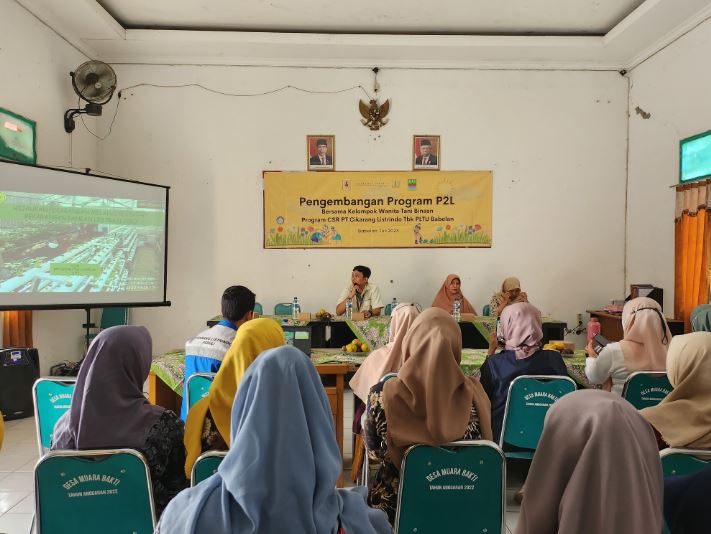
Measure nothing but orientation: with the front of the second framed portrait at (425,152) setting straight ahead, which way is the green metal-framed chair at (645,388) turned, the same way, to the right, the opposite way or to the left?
the opposite way

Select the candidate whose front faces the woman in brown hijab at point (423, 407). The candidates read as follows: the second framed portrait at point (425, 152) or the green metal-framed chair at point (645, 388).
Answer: the second framed portrait

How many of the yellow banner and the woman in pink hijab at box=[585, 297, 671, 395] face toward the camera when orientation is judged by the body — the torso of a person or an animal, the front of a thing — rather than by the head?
1

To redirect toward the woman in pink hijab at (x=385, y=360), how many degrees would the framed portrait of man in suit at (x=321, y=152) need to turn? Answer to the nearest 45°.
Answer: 0° — it already faces them

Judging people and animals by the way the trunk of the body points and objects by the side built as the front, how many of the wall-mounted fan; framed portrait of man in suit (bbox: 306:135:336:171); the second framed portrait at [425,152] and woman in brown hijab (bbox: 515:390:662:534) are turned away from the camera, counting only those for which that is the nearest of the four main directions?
1

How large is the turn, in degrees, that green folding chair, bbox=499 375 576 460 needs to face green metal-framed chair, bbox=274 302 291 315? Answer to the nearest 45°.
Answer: approximately 45° to its left

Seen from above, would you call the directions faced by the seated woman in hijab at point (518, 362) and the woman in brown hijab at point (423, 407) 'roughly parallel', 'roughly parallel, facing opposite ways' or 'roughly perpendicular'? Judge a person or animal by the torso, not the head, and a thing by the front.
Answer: roughly parallel

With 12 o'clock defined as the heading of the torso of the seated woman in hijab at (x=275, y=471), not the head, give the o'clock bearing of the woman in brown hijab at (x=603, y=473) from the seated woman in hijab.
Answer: The woman in brown hijab is roughly at 3 o'clock from the seated woman in hijab.

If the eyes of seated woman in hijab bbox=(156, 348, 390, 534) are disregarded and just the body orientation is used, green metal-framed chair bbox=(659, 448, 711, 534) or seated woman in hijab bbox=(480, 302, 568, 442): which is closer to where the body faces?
the seated woman in hijab

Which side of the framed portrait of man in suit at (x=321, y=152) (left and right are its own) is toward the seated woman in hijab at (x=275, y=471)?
front

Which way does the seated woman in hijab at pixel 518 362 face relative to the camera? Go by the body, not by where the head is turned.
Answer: away from the camera

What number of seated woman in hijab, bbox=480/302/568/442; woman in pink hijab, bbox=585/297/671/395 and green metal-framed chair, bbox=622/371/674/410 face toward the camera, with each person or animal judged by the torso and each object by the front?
0

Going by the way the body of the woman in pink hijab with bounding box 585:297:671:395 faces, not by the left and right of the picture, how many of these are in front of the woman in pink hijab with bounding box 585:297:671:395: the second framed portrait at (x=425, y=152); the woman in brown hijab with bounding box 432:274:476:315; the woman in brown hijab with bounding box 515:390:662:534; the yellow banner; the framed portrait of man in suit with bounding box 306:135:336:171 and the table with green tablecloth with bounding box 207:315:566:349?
5

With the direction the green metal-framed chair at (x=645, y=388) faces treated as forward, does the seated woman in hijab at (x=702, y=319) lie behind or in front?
in front

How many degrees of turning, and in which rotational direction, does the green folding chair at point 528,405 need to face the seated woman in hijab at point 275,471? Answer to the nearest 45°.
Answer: approximately 180°

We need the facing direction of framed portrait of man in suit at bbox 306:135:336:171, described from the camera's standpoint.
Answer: facing the viewer

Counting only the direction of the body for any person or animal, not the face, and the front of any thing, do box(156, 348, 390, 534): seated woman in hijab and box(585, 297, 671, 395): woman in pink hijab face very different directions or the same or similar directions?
same or similar directions

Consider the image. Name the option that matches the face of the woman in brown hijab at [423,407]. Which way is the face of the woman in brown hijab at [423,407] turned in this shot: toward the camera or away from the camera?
away from the camera

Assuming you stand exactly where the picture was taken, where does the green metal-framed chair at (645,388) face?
facing away from the viewer

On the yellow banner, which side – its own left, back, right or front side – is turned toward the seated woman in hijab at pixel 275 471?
front
